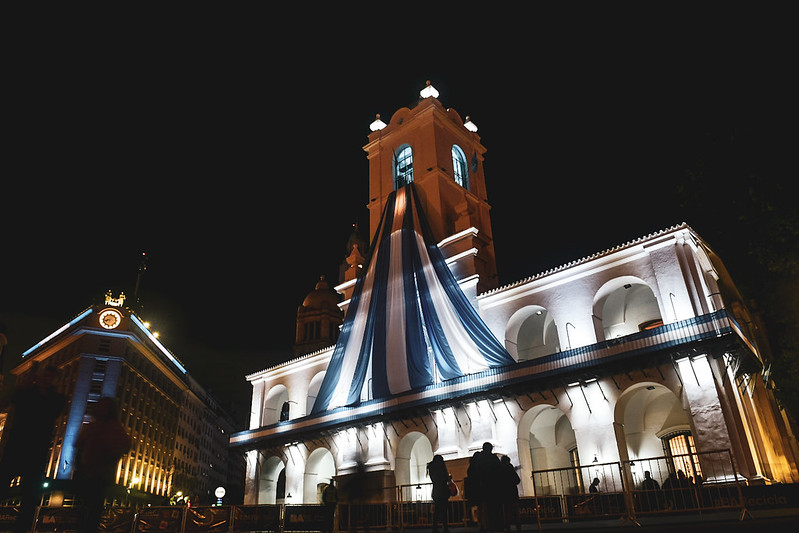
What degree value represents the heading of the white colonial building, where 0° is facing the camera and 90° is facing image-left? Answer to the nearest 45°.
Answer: approximately 45°

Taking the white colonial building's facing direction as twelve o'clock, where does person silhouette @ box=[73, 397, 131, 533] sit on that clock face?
The person silhouette is roughly at 11 o'clock from the white colonial building.

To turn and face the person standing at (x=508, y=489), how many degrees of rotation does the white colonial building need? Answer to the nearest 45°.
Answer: approximately 45° to its left

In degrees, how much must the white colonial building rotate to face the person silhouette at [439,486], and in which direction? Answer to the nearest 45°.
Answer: approximately 45° to its left
